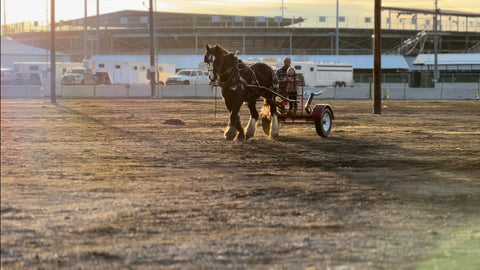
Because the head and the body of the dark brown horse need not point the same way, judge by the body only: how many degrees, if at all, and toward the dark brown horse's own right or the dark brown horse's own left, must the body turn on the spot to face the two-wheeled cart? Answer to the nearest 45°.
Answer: approximately 180°

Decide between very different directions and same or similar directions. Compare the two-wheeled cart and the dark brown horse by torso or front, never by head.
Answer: same or similar directions

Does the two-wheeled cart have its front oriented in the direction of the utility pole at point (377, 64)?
no

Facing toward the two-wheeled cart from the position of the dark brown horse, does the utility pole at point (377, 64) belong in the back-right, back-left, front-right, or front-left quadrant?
front-left

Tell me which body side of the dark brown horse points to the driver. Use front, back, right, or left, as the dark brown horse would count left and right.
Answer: back

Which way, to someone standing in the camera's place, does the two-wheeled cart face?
facing the viewer and to the left of the viewer

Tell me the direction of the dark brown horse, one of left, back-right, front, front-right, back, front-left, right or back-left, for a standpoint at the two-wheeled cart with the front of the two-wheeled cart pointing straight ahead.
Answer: front

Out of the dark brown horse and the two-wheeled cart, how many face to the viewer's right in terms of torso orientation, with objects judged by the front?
0
